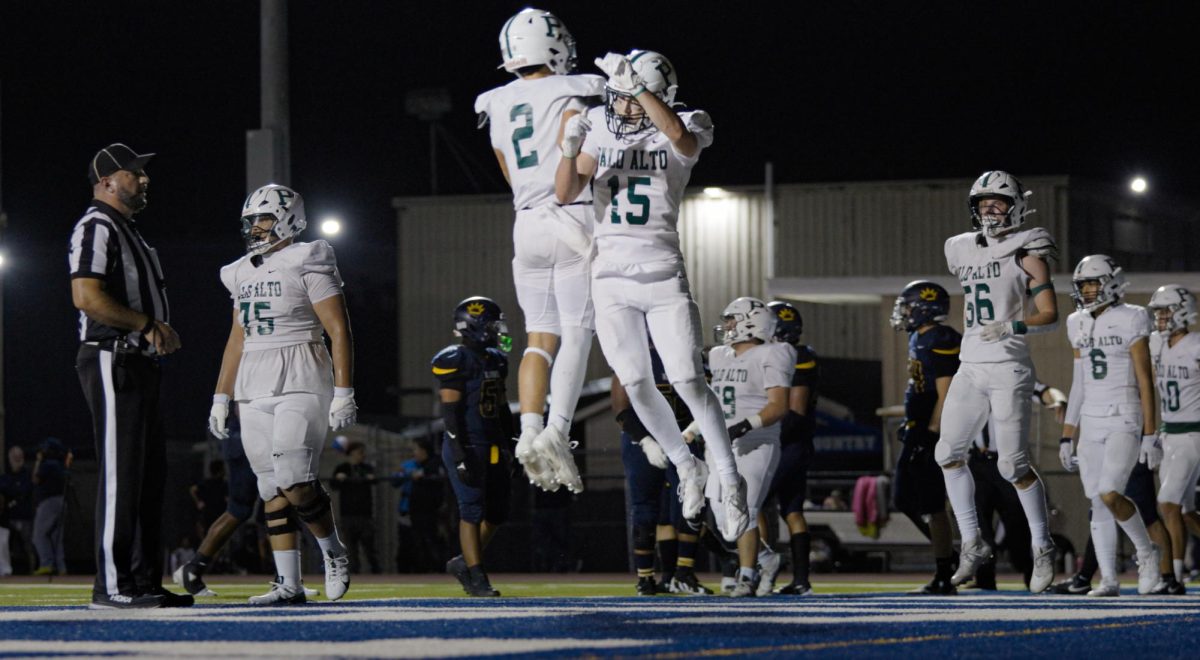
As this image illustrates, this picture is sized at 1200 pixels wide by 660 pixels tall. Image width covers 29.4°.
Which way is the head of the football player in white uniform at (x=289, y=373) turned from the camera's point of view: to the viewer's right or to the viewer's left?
to the viewer's left

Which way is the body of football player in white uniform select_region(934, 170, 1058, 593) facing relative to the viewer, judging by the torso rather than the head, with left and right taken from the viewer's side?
facing the viewer and to the left of the viewer

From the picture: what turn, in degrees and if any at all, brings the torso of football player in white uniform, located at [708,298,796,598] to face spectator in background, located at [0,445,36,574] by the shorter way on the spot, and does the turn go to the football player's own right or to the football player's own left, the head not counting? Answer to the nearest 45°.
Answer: approximately 90° to the football player's own right

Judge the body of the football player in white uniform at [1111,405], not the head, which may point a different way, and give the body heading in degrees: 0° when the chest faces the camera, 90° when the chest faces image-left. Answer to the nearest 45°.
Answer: approximately 45°

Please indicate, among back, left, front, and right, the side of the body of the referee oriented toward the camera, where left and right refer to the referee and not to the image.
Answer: right

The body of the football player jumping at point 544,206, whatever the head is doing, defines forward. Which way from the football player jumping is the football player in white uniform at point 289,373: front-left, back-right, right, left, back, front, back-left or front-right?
left

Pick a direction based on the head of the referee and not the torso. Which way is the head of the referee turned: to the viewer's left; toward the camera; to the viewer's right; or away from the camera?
to the viewer's right

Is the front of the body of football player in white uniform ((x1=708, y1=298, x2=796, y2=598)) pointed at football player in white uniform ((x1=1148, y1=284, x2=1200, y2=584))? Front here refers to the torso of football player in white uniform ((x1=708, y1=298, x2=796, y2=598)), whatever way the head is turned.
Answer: no

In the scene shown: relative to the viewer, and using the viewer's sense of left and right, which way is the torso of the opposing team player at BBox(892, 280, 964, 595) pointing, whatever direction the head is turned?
facing to the left of the viewer

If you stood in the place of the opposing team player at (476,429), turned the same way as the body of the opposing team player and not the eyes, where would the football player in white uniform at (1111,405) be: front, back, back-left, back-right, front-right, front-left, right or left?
front-left

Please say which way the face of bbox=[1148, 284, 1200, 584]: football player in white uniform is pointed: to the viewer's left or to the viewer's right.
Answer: to the viewer's left

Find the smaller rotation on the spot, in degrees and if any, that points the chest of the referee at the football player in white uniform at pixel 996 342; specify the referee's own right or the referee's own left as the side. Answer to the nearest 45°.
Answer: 0° — they already face them

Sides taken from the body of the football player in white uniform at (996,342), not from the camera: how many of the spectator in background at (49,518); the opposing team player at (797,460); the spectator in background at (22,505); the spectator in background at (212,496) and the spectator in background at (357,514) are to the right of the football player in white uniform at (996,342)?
5

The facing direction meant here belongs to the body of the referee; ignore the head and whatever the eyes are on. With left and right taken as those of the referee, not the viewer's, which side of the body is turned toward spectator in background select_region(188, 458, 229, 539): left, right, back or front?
left
